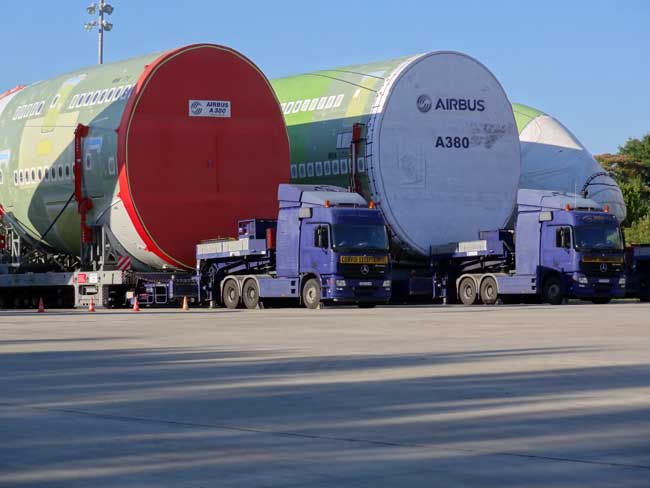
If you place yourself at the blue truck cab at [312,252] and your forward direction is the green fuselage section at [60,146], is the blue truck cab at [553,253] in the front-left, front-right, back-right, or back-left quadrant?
back-right

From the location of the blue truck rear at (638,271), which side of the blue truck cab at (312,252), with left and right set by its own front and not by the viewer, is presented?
left

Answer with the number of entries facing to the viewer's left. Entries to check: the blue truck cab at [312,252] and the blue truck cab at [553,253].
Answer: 0

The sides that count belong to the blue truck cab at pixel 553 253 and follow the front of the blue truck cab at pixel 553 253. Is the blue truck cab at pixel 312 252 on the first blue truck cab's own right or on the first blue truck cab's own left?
on the first blue truck cab's own right

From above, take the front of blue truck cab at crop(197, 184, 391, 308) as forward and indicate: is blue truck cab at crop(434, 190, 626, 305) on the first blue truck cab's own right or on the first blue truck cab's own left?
on the first blue truck cab's own left

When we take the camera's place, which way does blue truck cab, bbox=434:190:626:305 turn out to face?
facing the viewer and to the right of the viewer
